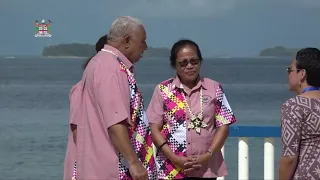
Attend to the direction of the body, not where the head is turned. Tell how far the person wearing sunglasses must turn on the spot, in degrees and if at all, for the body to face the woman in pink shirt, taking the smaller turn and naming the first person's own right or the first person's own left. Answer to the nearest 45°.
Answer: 0° — they already face them

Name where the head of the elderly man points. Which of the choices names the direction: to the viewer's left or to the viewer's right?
to the viewer's right

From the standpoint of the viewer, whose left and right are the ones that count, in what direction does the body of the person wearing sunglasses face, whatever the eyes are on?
facing away from the viewer and to the left of the viewer

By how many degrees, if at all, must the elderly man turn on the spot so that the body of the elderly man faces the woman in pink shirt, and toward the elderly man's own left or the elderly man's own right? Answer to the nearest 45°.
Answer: approximately 45° to the elderly man's own left

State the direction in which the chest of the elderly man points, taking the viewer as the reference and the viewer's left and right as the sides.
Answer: facing to the right of the viewer

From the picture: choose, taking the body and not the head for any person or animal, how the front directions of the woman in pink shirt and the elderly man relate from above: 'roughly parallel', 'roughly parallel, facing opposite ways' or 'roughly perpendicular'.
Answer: roughly perpendicular

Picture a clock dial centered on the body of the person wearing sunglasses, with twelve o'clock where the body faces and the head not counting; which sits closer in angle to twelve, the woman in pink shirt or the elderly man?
the woman in pink shirt

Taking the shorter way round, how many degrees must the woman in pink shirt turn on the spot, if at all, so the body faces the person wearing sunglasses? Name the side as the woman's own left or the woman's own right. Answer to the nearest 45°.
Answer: approximately 45° to the woman's own left

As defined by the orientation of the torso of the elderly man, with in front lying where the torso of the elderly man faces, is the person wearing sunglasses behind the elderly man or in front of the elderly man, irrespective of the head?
in front
